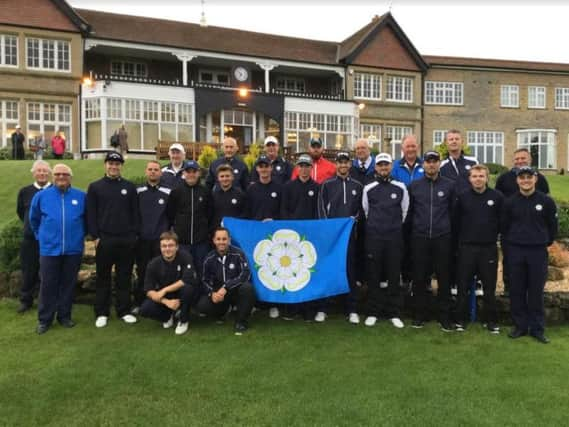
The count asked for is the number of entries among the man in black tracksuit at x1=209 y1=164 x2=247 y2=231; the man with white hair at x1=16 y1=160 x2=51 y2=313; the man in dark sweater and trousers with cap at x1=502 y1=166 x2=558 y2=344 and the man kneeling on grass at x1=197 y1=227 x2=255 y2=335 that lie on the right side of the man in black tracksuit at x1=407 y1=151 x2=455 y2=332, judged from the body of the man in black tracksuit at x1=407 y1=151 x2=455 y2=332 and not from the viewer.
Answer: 3

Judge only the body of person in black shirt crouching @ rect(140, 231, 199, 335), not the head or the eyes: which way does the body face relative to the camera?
toward the camera

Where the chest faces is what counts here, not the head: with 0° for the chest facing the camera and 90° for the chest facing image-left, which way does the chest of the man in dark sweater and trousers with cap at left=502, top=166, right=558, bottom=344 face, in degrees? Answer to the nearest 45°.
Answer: approximately 0°

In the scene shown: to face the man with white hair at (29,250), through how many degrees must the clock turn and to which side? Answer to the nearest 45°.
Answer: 0° — it already faces them

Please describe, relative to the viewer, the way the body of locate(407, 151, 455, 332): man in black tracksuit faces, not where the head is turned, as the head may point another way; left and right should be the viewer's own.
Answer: facing the viewer

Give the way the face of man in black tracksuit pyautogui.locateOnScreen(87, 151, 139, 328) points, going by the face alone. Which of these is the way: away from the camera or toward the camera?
toward the camera

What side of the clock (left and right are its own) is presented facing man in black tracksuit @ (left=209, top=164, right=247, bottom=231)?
front

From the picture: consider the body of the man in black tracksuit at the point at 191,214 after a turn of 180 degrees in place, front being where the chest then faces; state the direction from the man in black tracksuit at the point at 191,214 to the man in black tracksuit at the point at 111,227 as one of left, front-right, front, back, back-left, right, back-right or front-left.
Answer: left

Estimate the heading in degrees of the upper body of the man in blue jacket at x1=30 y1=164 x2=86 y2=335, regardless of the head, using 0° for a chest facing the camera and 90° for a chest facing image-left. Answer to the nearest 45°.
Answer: approximately 0°
